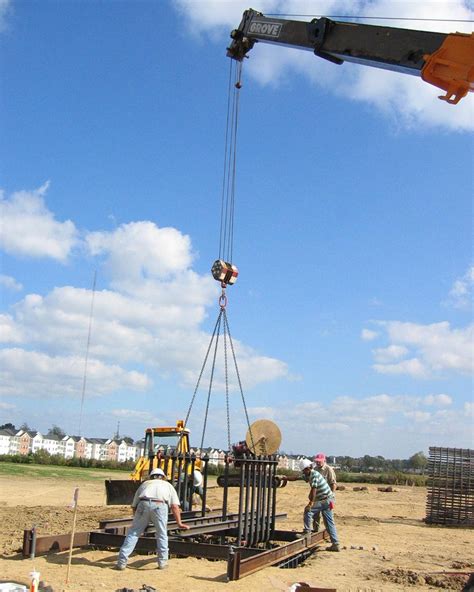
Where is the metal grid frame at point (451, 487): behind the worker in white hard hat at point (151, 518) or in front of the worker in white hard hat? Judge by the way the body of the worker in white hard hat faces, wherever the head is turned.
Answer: in front

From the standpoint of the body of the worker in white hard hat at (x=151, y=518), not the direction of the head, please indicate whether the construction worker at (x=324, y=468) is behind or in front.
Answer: in front

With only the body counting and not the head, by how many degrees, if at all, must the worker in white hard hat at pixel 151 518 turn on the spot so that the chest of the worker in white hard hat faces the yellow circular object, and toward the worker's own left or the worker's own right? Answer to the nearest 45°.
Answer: approximately 45° to the worker's own right
